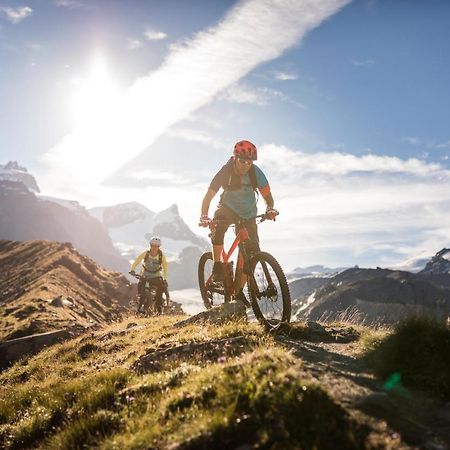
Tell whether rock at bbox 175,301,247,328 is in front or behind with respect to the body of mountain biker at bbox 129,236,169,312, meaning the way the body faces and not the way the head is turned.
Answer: in front

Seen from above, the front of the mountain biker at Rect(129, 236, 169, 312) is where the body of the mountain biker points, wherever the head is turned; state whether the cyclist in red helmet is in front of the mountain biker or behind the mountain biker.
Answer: in front

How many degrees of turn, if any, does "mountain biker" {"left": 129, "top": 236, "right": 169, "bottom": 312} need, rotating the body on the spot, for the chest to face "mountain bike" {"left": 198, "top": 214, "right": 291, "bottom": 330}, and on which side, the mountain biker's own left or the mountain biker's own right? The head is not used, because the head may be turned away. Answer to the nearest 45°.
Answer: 0° — they already face it

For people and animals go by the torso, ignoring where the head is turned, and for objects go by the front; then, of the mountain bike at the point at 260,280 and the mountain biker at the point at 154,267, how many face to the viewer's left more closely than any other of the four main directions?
0

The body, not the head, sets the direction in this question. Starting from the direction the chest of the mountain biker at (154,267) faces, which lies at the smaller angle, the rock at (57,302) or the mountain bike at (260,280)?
the mountain bike

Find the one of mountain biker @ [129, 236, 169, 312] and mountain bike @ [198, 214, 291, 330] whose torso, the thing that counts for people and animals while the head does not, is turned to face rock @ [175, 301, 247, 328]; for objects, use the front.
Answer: the mountain biker

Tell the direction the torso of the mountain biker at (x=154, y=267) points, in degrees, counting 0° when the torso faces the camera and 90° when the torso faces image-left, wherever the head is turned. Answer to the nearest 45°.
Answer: approximately 0°
